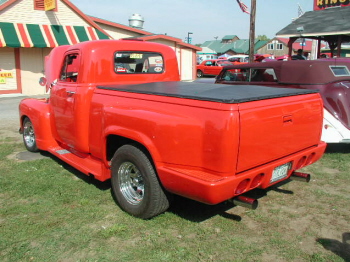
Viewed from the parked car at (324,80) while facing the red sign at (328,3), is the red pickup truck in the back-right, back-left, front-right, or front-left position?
back-left

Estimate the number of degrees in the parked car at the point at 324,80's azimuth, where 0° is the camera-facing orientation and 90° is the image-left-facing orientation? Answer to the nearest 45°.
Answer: approximately 135°

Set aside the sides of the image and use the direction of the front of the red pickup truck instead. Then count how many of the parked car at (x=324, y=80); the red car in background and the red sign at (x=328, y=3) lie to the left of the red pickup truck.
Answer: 0

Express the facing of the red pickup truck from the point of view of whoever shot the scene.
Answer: facing away from the viewer and to the left of the viewer

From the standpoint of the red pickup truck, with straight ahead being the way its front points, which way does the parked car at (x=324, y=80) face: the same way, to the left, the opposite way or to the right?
the same way

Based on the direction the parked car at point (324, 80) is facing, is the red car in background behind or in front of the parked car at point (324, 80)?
in front

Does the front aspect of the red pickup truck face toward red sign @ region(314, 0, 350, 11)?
no

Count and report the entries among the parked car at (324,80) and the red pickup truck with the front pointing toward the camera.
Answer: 0

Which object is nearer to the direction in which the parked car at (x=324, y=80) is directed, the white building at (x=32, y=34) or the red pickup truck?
the white building

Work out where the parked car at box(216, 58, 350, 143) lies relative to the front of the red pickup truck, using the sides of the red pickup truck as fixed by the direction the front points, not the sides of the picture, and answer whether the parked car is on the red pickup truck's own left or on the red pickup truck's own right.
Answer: on the red pickup truck's own right

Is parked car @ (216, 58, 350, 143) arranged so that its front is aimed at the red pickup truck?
no

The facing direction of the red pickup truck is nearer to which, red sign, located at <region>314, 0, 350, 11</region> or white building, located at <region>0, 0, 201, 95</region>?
the white building

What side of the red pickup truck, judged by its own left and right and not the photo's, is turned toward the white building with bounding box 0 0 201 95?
front

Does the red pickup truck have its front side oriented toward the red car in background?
no

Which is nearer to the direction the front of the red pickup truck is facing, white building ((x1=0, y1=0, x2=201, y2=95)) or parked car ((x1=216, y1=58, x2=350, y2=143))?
the white building
